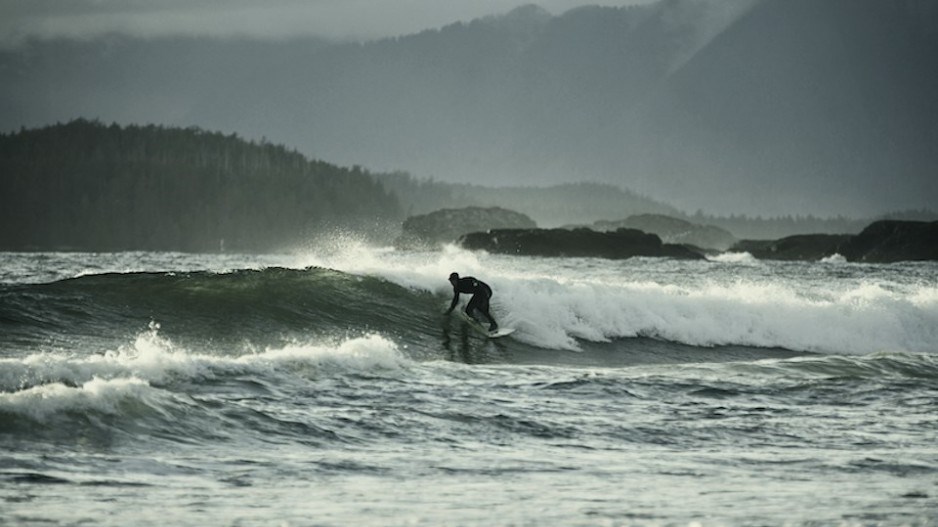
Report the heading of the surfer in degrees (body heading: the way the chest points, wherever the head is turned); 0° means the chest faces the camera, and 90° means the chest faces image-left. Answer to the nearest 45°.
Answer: approximately 90°
